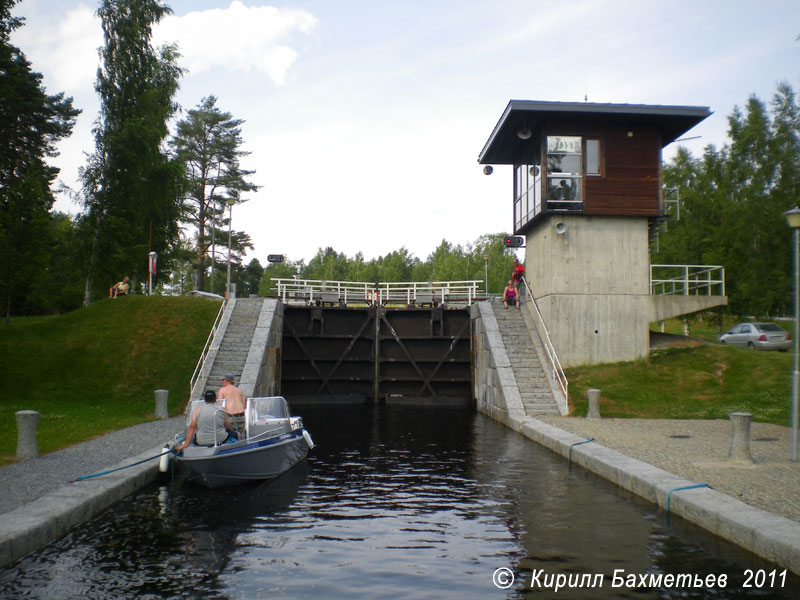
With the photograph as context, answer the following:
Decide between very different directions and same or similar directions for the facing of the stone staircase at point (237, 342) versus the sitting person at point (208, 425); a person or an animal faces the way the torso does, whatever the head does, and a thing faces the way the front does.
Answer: very different directions

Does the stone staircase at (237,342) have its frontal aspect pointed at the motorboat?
yes

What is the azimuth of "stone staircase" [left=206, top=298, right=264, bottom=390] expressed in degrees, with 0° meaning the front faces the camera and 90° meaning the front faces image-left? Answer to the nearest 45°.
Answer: approximately 0°

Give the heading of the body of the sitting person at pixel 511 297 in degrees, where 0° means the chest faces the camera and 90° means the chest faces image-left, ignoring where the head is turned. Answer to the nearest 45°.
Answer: approximately 0°

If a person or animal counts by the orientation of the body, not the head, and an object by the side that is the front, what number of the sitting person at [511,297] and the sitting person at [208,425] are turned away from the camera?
1

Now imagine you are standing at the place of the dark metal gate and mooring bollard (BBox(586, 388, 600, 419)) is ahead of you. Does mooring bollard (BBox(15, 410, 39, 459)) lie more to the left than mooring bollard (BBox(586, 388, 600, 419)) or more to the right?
right

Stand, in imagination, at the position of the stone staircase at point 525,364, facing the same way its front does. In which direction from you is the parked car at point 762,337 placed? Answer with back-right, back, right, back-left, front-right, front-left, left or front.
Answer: back-left

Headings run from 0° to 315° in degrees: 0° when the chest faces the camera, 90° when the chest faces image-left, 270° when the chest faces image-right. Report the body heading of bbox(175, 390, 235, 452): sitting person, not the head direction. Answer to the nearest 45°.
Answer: approximately 180°
